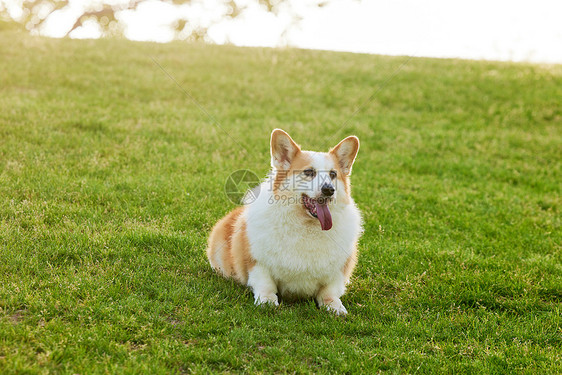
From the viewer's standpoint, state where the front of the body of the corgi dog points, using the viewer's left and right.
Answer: facing the viewer and to the right of the viewer
